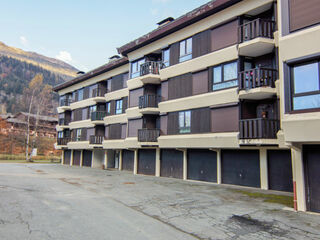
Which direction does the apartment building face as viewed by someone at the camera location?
facing the viewer and to the left of the viewer
